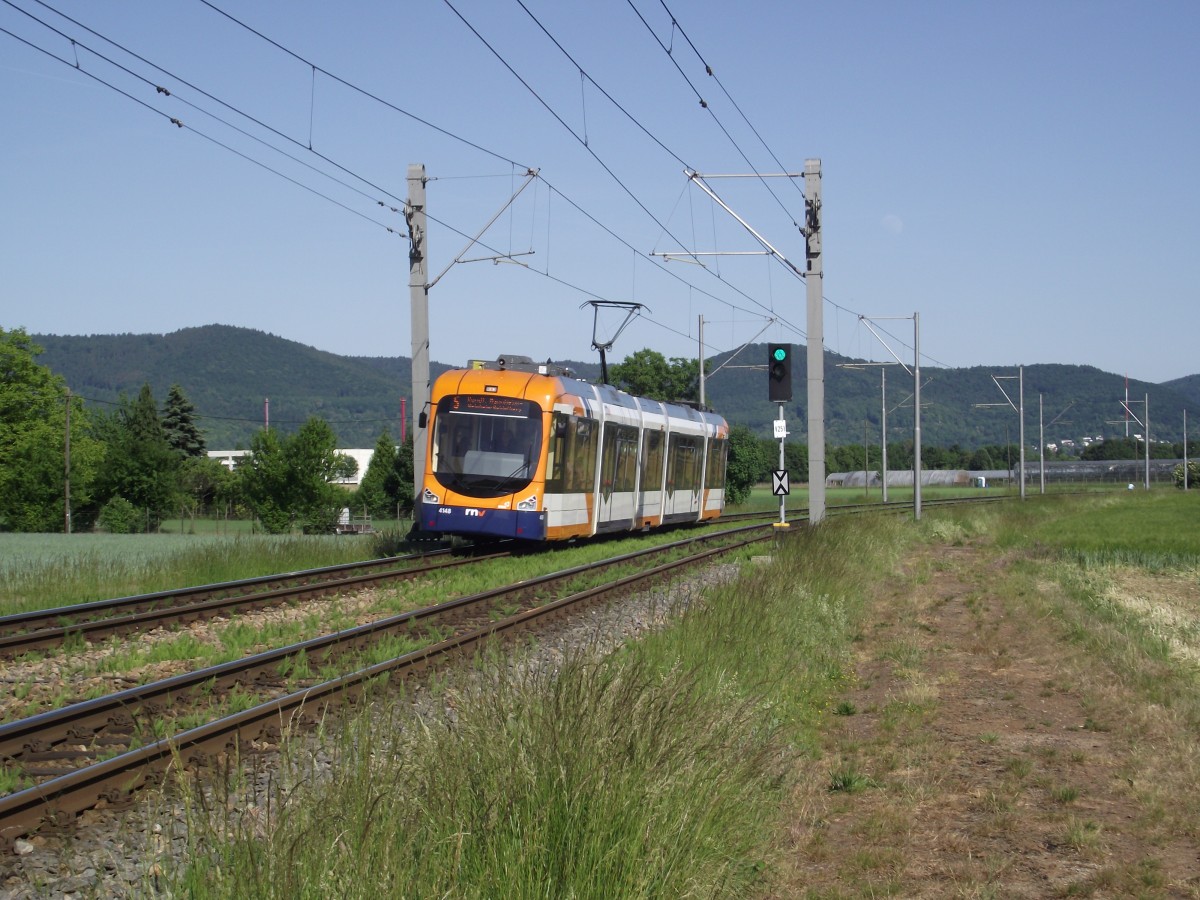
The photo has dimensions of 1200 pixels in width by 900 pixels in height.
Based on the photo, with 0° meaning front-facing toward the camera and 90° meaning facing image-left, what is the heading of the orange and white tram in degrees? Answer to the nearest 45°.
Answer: approximately 45°

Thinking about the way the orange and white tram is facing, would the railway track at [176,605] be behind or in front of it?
in front

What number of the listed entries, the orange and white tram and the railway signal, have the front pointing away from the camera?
0

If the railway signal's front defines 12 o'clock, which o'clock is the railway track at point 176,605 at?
The railway track is roughly at 1 o'clock from the railway signal.

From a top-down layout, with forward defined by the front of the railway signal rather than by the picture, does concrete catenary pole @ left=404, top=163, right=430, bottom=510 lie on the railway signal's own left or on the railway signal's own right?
on the railway signal's own right

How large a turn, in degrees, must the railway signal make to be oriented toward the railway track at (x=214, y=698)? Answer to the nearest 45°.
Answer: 0° — it already faces it

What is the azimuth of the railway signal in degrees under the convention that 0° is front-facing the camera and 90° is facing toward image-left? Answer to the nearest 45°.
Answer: approximately 0°
